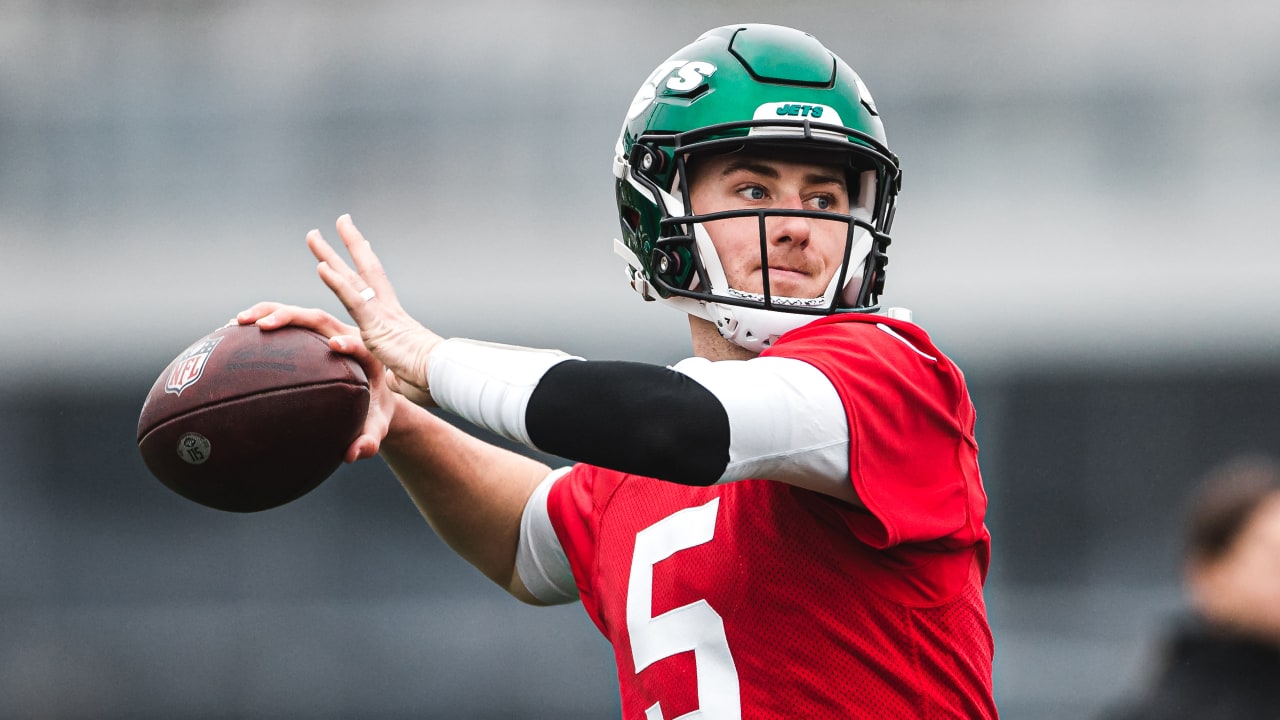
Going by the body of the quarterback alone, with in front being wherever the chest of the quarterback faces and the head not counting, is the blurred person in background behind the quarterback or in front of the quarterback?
behind
